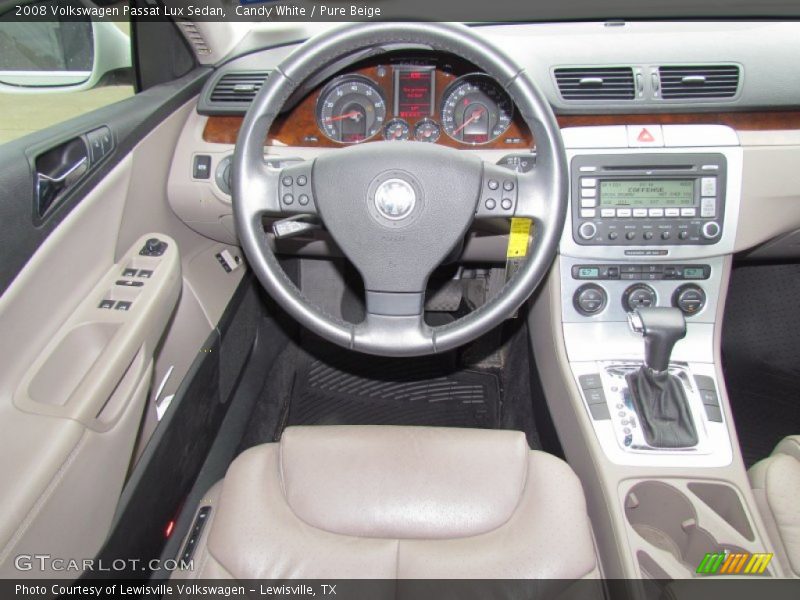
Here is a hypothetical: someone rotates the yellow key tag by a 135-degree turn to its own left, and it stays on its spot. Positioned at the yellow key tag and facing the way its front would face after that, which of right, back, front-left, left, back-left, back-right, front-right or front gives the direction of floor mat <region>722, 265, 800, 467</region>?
front

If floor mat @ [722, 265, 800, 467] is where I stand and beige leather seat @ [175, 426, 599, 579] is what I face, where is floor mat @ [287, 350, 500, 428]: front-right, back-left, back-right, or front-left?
front-right

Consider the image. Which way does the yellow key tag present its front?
toward the camera

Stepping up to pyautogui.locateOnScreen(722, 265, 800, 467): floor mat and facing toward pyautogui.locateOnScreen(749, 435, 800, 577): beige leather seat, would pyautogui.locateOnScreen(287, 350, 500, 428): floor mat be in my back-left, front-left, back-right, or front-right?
front-right

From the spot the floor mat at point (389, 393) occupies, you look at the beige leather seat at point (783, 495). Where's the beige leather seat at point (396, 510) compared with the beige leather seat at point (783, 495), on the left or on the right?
right

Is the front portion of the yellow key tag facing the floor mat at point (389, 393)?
no
